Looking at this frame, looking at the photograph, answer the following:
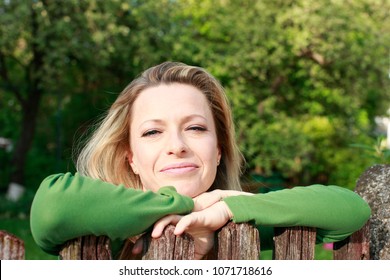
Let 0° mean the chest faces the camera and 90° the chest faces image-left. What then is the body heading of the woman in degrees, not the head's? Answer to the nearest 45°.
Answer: approximately 0°

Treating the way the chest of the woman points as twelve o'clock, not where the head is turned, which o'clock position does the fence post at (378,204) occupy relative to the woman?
The fence post is roughly at 8 o'clock from the woman.

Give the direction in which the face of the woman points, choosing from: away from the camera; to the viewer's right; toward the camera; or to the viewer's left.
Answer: toward the camera
